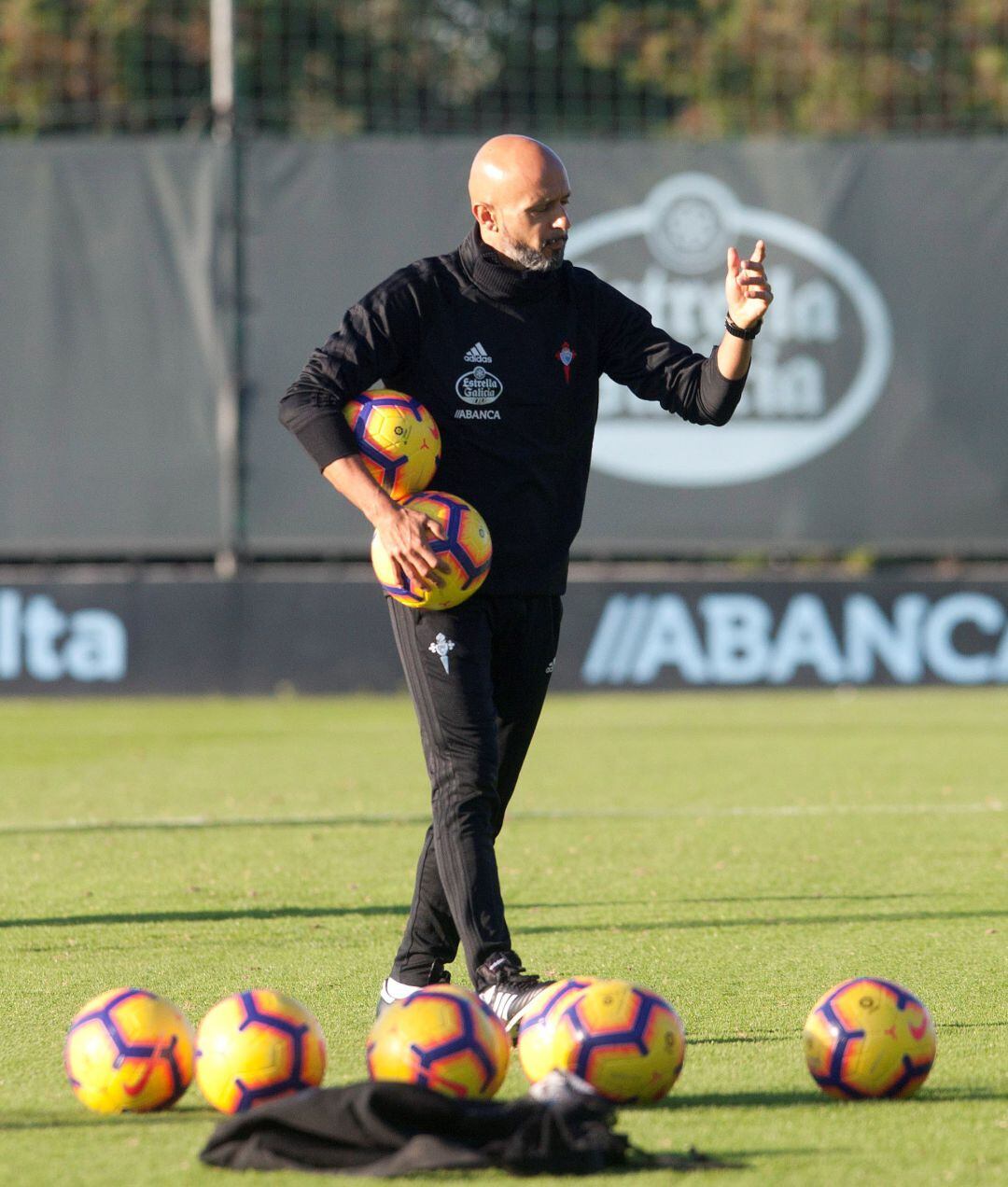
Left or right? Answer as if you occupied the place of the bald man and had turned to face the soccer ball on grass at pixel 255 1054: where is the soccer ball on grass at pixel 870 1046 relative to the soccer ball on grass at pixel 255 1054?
left

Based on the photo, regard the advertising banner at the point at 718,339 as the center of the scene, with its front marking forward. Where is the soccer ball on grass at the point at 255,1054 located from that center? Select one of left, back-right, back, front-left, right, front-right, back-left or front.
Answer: front

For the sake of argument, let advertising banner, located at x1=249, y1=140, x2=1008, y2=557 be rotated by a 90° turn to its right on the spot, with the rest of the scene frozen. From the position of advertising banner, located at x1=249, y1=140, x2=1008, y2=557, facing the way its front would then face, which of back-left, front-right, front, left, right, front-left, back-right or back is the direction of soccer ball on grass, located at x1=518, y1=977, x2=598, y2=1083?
left

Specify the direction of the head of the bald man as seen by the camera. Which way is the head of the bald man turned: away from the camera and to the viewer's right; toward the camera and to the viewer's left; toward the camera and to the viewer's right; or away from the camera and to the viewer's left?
toward the camera and to the viewer's right

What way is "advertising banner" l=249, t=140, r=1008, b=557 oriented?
toward the camera

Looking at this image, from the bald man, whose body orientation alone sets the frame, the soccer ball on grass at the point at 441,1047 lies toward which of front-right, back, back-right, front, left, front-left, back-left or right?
front-right

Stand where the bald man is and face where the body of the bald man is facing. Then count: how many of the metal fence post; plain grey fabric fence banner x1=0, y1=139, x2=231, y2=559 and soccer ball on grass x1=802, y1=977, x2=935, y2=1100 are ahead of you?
1

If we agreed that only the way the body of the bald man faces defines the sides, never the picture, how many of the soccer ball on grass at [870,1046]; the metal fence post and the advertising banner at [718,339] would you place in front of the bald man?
1

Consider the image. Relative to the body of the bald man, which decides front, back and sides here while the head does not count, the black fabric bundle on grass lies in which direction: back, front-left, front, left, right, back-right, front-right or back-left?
front-right

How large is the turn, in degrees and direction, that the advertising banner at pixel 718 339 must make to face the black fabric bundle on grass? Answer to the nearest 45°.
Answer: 0° — it already faces it

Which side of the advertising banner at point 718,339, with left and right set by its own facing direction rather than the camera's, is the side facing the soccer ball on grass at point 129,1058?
front

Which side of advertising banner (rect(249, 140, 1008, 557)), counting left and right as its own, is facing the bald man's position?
front

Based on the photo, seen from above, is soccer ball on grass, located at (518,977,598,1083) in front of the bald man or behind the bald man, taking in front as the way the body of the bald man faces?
in front

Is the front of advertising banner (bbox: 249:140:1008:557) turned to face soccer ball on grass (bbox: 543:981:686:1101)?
yes

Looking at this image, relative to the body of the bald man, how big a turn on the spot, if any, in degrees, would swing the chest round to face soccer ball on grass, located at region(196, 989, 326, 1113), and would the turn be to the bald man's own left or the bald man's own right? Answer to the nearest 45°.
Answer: approximately 45° to the bald man's own right

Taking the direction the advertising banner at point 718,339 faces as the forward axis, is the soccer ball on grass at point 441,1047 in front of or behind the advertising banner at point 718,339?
in front

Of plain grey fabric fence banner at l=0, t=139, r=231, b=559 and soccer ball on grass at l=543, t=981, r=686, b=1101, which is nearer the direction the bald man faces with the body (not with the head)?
the soccer ball on grass

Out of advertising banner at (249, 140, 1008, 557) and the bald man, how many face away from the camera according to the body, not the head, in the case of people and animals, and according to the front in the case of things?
0

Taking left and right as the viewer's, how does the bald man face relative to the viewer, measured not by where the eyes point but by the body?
facing the viewer and to the right of the viewer

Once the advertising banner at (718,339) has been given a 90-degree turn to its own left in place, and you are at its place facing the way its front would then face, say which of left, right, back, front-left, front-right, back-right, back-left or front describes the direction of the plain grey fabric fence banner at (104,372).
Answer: back
